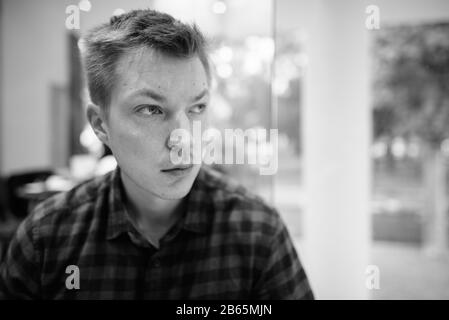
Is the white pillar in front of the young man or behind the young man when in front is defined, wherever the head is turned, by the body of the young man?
behind

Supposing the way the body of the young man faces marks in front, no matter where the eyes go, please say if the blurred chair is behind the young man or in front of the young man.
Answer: behind

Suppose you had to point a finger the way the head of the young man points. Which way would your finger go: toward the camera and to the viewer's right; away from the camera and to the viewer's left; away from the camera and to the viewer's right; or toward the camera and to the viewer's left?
toward the camera and to the viewer's right

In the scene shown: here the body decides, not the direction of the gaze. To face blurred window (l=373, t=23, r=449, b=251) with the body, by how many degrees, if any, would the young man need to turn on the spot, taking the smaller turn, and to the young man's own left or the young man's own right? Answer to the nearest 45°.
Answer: approximately 135° to the young man's own left

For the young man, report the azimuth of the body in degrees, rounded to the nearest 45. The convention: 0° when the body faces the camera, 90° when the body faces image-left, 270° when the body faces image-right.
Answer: approximately 0°
